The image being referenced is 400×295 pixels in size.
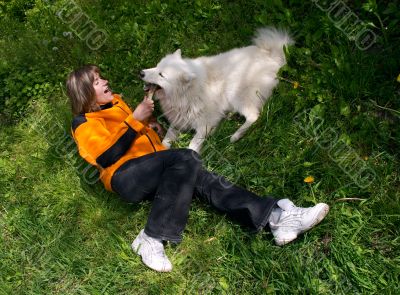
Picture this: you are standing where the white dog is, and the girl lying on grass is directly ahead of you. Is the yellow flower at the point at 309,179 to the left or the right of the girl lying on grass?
left

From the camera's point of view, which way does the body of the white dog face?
to the viewer's left

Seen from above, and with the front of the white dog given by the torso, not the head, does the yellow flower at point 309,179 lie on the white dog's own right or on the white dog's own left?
on the white dog's own left

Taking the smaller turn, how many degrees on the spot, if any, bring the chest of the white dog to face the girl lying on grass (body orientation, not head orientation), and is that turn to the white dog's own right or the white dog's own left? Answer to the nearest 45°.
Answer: approximately 45° to the white dog's own left

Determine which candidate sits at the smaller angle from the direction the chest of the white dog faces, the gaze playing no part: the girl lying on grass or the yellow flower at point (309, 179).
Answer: the girl lying on grass
